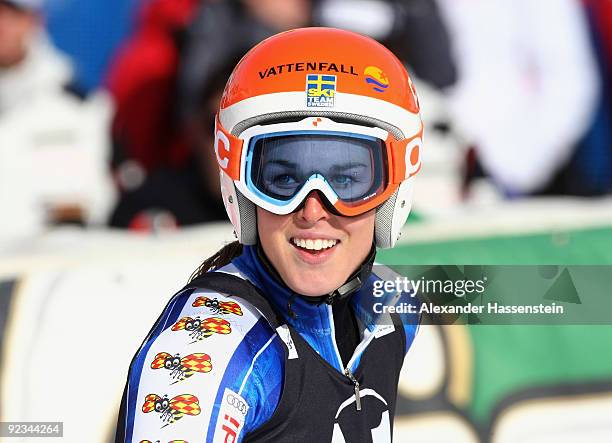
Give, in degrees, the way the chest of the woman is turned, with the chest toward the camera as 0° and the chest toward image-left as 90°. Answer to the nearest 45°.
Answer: approximately 315°
